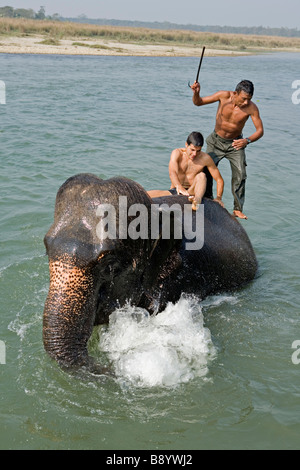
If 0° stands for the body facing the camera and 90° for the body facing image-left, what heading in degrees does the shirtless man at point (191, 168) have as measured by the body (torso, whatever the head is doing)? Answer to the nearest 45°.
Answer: approximately 0°

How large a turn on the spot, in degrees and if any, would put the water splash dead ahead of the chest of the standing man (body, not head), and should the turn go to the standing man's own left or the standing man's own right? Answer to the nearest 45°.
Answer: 0° — they already face it

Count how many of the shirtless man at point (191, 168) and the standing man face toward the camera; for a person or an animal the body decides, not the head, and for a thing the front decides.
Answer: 2
